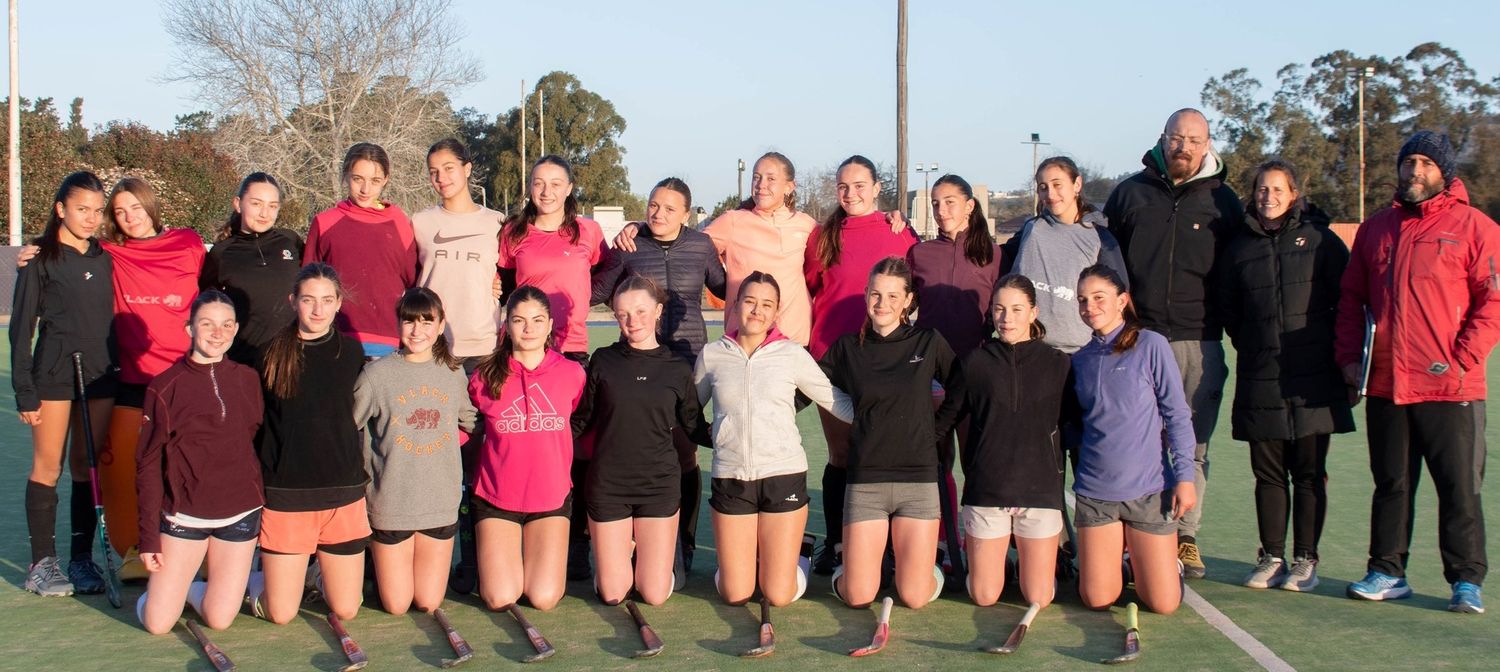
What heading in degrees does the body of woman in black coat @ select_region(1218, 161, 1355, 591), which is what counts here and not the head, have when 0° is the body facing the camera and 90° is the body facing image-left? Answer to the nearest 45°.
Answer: approximately 0°

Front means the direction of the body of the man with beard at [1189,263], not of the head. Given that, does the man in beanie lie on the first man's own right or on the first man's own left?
on the first man's own left

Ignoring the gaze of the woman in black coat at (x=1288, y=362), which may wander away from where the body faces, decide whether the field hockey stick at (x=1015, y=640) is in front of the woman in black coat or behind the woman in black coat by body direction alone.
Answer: in front

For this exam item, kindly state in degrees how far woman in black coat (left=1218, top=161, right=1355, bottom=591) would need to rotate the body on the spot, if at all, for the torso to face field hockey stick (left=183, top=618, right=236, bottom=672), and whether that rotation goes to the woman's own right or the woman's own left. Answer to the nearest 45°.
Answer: approximately 45° to the woman's own right

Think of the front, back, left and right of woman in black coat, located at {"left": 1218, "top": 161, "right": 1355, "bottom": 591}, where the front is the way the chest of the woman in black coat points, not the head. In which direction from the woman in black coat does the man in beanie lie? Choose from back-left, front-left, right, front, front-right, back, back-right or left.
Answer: left

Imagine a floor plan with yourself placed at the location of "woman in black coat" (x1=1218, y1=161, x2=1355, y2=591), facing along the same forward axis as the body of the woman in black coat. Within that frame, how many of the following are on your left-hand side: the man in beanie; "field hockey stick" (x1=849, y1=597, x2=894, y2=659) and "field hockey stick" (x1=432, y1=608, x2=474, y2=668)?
1

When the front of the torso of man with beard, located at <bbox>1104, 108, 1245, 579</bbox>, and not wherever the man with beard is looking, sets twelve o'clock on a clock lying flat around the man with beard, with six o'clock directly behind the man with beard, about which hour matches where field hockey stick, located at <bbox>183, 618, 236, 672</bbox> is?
The field hockey stick is roughly at 2 o'clock from the man with beard.

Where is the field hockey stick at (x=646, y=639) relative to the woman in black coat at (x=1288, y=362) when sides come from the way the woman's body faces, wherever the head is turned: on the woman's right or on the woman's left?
on the woman's right

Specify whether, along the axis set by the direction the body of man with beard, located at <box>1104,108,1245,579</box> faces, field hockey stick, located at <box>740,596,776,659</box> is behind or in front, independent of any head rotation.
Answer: in front

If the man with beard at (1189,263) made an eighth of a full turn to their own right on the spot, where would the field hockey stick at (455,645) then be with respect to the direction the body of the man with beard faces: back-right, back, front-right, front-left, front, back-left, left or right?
front
